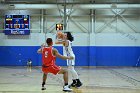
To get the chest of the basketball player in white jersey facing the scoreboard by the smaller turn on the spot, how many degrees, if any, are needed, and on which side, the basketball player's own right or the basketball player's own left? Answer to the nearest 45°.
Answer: approximately 90° to the basketball player's own right

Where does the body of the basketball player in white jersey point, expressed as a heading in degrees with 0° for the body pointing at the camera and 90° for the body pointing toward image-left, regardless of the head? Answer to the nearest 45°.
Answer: approximately 90°

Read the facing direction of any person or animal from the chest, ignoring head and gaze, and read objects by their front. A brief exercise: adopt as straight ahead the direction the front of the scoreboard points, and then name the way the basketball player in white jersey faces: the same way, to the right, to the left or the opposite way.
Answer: to the right

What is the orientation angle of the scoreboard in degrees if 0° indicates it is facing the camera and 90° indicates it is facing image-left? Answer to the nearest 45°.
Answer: approximately 0°

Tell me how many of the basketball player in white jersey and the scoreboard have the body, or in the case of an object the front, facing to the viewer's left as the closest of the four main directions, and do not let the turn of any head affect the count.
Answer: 1
